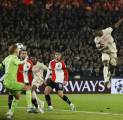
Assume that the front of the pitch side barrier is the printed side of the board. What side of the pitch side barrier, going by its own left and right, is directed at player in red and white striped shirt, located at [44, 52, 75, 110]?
front

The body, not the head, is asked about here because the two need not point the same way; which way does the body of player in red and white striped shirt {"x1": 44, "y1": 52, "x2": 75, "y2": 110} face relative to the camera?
toward the camera

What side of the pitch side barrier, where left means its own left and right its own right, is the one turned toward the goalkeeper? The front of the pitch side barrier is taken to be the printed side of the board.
front

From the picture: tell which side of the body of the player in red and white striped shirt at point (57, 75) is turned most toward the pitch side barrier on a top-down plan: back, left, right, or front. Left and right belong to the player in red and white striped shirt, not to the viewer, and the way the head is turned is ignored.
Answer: back

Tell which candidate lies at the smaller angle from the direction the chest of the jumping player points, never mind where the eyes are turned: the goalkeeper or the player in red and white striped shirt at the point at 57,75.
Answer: the goalkeeper

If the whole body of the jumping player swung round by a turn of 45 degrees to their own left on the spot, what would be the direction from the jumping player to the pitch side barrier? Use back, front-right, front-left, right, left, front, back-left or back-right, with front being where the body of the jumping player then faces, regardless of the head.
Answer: back

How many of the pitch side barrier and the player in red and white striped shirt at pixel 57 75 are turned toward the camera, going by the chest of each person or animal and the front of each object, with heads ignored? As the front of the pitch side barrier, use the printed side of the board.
2

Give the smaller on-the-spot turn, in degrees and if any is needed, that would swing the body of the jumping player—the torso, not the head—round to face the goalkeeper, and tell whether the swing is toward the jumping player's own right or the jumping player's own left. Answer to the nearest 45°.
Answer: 0° — they already face them

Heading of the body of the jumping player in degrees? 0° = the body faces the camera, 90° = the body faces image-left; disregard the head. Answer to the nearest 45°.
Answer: approximately 45°

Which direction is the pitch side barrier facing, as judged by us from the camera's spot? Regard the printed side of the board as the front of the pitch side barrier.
facing the viewer
